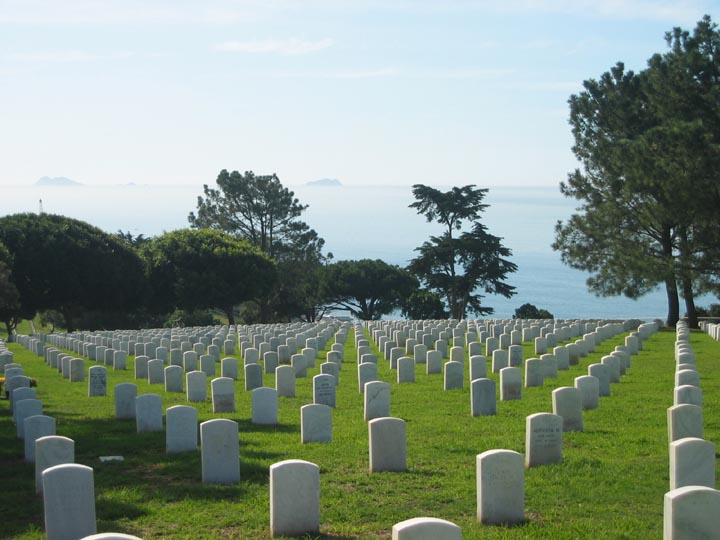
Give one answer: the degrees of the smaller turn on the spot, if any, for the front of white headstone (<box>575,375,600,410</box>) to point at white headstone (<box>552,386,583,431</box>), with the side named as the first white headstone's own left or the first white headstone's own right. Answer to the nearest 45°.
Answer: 0° — it already faces it

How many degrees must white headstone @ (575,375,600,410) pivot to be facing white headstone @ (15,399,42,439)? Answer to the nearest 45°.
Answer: approximately 45° to its right

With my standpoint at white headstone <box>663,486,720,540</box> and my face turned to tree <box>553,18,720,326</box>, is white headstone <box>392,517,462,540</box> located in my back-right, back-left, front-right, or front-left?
back-left

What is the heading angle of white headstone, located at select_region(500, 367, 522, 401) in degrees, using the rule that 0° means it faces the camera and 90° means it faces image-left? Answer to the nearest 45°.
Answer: approximately 0°

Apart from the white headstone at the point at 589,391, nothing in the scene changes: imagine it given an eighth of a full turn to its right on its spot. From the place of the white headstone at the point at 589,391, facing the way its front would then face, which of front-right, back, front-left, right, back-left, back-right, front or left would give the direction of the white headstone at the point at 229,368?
right

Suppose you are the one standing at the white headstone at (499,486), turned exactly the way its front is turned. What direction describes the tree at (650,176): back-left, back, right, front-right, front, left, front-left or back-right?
back

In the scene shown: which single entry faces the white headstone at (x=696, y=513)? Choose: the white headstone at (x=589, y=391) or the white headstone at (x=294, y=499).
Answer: the white headstone at (x=589, y=391)

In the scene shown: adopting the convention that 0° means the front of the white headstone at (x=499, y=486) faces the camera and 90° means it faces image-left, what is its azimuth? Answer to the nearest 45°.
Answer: approximately 0°

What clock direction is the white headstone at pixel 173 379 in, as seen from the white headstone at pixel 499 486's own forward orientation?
the white headstone at pixel 173 379 is roughly at 5 o'clock from the white headstone at pixel 499 486.
